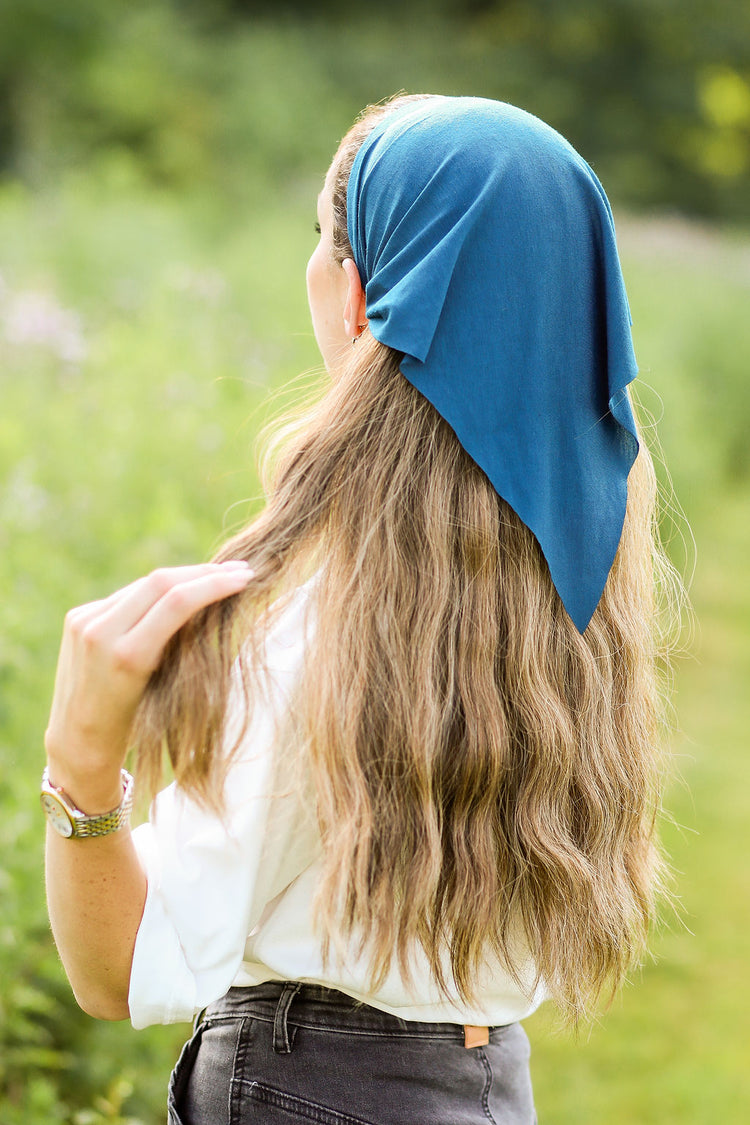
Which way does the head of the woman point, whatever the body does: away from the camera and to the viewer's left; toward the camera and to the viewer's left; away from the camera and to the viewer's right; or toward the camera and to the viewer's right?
away from the camera and to the viewer's left

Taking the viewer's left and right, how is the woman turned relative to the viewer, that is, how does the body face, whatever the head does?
facing away from the viewer and to the left of the viewer
